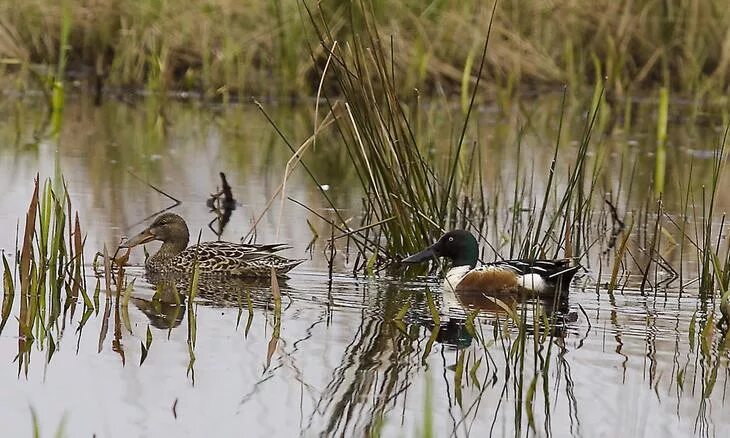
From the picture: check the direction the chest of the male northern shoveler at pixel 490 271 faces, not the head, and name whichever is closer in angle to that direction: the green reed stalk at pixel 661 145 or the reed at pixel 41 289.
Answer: the reed

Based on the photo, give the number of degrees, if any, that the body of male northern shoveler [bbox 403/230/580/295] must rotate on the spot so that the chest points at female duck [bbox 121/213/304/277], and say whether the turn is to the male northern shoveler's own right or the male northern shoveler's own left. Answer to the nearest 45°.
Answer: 0° — it already faces it

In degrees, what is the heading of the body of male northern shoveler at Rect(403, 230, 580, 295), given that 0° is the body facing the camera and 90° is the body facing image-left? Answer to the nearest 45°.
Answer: approximately 90°

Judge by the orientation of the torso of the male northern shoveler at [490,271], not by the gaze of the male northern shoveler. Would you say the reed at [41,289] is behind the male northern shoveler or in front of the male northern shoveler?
in front

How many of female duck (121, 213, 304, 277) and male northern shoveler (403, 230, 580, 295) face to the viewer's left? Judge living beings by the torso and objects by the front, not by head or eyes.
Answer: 2

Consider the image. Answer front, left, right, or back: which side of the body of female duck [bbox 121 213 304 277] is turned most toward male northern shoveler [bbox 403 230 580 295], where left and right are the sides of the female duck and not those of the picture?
back

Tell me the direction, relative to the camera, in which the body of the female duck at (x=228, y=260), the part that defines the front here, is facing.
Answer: to the viewer's left

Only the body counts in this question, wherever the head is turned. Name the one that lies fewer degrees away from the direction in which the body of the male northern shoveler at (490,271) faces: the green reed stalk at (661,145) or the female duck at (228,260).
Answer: the female duck
